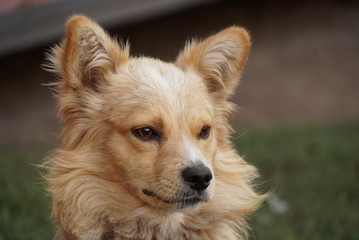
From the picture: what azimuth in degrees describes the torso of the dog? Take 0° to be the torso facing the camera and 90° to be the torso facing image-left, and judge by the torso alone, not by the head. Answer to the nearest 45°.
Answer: approximately 315°

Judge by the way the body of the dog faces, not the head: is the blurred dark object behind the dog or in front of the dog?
behind
